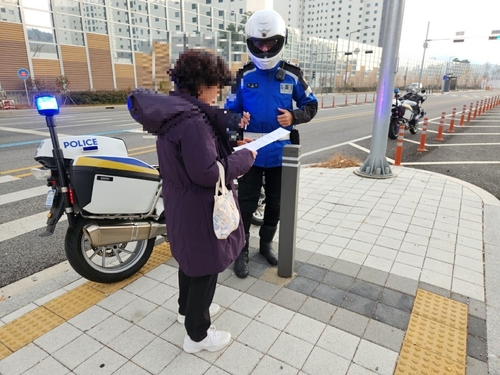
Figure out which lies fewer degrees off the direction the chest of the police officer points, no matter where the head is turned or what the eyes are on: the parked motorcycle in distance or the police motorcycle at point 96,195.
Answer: the police motorcycle

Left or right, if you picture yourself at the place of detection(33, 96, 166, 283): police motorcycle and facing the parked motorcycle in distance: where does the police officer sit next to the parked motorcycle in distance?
right

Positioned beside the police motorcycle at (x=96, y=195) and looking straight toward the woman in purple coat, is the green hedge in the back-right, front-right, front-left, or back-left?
back-left

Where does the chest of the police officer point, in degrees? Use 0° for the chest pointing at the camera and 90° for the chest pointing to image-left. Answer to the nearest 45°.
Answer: approximately 0°

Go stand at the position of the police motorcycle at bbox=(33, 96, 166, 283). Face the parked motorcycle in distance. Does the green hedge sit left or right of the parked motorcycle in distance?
left

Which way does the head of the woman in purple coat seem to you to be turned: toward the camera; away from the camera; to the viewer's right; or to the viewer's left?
to the viewer's right

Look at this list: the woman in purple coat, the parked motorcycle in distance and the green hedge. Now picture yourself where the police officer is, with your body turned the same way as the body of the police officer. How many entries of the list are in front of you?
1

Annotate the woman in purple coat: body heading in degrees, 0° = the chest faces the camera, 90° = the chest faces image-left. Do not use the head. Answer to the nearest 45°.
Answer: approximately 270°

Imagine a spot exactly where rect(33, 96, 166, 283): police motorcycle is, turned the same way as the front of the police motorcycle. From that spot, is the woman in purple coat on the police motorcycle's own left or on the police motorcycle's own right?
on the police motorcycle's own right
